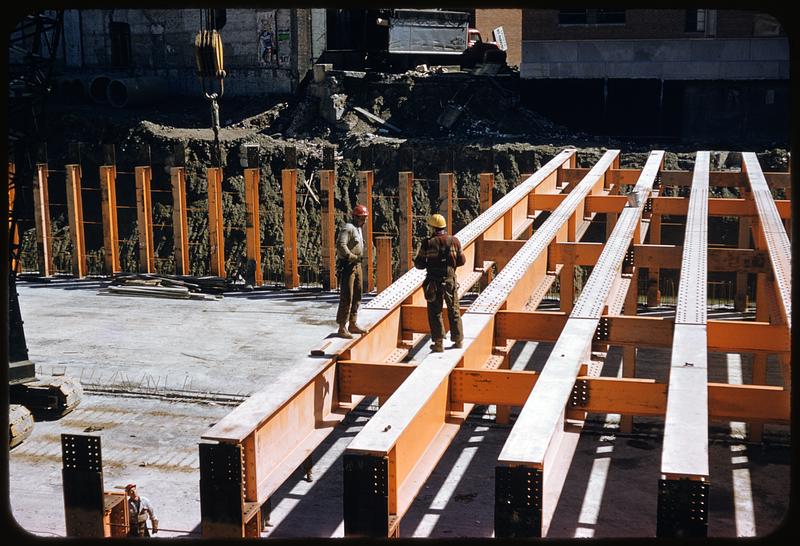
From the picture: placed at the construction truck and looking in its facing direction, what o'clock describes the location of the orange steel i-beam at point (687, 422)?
The orange steel i-beam is roughly at 3 o'clock from the construction truck.

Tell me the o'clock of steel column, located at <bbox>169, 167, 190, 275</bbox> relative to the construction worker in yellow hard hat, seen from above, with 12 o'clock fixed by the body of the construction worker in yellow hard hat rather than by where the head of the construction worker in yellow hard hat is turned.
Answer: The steel column is roughly at 11 o'clock from the construction worker in yellow hard hat.

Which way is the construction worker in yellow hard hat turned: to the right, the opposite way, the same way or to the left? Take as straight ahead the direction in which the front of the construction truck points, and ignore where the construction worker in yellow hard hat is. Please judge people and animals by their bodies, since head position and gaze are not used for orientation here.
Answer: to the left

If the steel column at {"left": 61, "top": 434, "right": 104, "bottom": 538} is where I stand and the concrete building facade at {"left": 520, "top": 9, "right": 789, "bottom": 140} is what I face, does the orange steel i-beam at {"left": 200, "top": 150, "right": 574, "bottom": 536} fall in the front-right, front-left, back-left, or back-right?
front-right

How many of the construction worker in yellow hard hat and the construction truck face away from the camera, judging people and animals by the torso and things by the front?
1

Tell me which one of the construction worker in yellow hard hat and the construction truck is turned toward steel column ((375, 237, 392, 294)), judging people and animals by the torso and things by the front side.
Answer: the construction worker in yellow hard hat

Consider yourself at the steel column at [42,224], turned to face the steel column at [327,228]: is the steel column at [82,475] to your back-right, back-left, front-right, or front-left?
front-right

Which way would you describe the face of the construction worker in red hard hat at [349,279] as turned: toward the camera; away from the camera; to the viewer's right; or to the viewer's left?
to the viewer's right

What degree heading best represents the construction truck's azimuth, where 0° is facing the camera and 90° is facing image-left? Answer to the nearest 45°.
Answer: approximately 270°

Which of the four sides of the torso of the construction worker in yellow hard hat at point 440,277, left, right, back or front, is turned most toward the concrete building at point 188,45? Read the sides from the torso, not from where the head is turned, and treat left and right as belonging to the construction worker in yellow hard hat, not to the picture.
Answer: front

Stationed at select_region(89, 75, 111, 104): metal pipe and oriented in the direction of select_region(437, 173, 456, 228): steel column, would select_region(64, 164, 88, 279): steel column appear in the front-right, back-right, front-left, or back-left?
front-right

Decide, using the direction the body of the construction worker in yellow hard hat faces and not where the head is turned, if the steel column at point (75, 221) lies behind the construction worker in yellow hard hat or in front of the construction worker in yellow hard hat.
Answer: in front

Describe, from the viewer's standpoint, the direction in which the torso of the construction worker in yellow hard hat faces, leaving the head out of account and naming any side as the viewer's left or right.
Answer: facing away from the viewer

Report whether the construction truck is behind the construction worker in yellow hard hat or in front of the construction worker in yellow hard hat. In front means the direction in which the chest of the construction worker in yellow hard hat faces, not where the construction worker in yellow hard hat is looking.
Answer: in front

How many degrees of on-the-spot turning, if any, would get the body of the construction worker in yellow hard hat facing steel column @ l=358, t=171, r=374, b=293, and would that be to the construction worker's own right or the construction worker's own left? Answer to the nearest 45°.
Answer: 0° — they already face it
